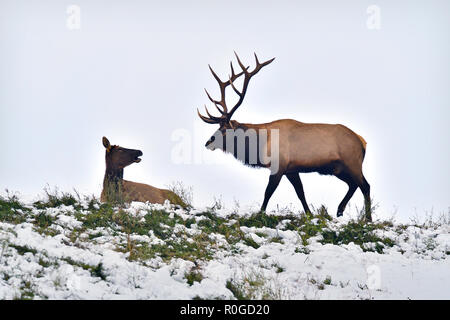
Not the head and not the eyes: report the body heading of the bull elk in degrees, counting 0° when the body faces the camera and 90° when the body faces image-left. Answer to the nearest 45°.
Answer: approximately 90°
